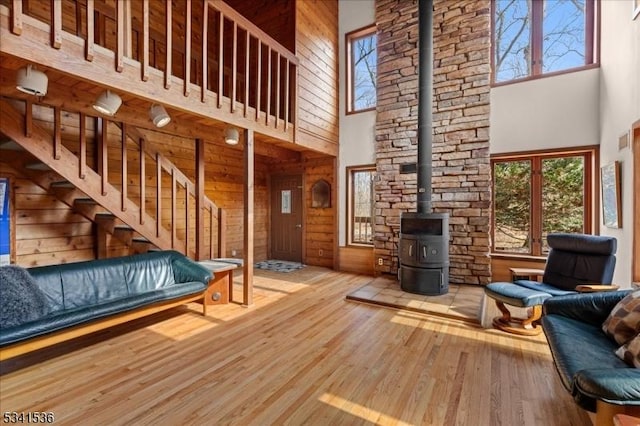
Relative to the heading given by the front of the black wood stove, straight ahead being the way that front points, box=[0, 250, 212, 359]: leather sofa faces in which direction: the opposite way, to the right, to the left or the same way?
to the left

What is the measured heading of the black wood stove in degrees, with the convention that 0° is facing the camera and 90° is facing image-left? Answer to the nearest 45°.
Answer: approximately 0°

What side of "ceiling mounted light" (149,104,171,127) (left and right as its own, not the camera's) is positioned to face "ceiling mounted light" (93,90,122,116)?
right

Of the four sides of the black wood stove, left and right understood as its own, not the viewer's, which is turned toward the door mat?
right

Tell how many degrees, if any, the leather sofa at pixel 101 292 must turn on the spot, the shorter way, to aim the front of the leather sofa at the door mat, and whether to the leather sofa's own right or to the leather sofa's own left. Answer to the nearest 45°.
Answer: approximately 90° to the leather sofa's own left

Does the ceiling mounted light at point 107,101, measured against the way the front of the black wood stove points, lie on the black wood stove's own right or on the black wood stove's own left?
on the black wood stove's own right

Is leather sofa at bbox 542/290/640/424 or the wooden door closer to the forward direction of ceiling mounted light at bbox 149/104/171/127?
the leather sofa
